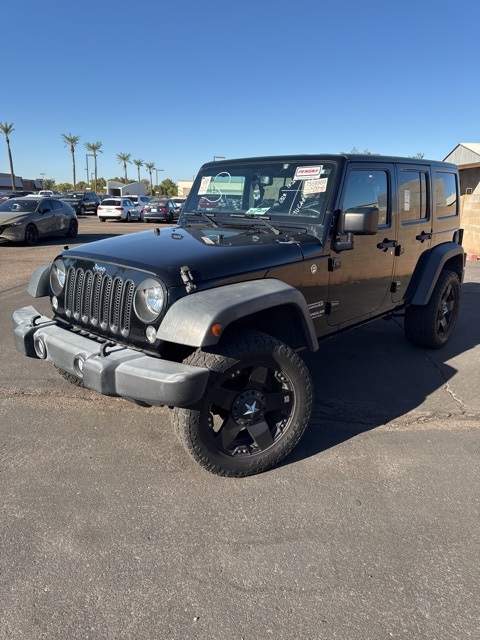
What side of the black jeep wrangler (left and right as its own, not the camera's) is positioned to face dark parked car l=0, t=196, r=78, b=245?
right

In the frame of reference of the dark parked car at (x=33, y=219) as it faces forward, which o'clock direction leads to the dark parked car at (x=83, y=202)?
the dark parked car at (x=83, y=202) is roughly at 5 o'clock from the dark parked car at (x=33, y=219).

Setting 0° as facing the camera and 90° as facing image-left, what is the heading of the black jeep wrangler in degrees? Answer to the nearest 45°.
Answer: approximately 45°
